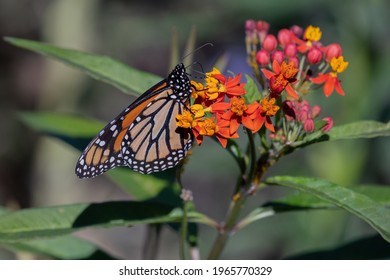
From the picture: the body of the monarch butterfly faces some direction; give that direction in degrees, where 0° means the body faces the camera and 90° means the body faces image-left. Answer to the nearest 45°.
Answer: approximately 270°
